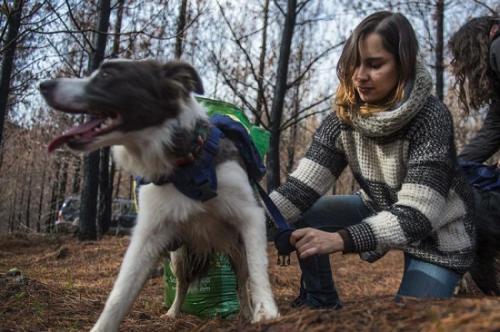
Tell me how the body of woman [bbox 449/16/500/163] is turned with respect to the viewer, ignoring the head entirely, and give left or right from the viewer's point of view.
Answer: facing to the left of the viewer

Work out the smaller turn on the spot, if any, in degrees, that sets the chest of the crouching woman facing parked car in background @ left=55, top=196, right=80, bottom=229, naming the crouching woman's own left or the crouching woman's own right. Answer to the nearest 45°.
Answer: approximately 90° to the crouching woman's own right

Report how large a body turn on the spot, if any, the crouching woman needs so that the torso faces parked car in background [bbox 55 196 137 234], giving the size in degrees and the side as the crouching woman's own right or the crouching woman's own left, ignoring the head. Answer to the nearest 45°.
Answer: approximately 90° to the crouching woman's own right

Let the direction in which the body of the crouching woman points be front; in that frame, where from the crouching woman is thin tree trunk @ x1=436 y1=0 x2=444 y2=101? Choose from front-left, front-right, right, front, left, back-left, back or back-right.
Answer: back-right

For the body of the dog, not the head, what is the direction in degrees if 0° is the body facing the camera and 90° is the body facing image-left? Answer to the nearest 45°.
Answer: approximately 45°

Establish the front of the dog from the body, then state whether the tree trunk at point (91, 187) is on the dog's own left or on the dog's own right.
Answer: on the dog's own right

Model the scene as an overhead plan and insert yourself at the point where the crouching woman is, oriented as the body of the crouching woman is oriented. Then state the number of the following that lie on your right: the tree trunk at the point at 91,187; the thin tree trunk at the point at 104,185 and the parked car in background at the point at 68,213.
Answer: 3

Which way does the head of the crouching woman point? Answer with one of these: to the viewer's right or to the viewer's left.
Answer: to the viewer's left

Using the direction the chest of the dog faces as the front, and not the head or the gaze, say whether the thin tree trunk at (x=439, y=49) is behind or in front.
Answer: behind

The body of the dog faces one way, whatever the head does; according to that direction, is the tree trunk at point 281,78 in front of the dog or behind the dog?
behind

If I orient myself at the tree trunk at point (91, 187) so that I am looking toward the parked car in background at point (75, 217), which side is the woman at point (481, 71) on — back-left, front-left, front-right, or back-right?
back-right
